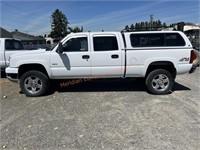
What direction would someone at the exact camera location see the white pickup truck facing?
facing to the left of the viewer

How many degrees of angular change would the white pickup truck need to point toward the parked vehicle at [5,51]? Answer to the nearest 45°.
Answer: approximately 45° to its right
